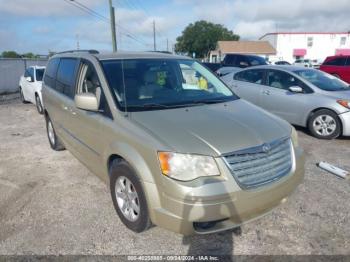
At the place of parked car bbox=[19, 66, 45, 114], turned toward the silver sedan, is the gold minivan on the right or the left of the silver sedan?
right

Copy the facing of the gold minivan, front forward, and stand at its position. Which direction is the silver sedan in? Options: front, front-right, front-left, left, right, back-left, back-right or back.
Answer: left

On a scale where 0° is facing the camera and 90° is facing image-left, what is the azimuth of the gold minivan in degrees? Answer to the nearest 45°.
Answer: approximately 315°

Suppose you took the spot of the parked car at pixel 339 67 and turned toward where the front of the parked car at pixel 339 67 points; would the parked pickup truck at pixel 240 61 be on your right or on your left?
on your right
